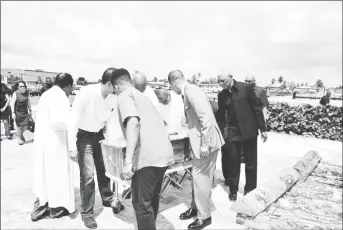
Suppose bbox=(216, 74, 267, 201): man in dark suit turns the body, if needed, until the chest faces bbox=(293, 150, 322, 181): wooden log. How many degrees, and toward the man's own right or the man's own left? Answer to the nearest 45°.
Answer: approximately 180°

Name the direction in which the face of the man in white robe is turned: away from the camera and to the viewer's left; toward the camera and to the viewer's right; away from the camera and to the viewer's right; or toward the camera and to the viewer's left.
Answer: away from the camera and to the viewer's right

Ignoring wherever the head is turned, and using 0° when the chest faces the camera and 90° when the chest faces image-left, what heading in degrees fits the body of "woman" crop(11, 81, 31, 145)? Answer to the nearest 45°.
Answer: approximately 0°

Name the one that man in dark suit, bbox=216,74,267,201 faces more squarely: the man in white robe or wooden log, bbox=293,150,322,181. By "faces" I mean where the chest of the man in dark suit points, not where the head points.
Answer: the man in white robe

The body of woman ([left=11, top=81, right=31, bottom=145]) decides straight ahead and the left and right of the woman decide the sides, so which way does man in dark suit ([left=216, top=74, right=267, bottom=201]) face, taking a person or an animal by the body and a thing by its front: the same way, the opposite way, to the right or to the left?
to the right
